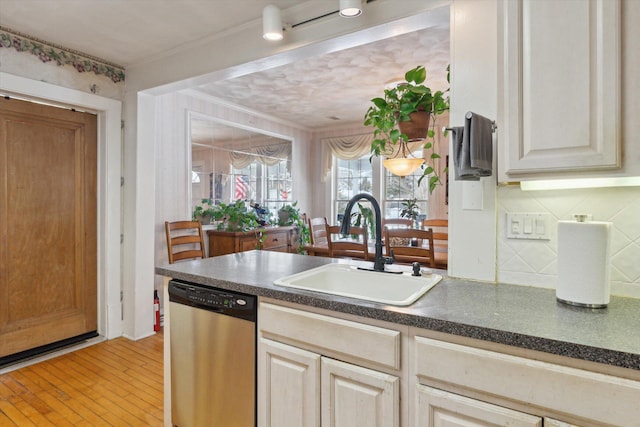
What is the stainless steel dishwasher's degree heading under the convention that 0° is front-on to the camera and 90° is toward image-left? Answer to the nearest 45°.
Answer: approximately 45°

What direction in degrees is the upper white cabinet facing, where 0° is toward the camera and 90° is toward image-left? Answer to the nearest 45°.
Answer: approximately 0°

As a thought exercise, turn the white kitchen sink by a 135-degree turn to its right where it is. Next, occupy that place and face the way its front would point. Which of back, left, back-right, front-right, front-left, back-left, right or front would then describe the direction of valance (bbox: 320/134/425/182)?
front

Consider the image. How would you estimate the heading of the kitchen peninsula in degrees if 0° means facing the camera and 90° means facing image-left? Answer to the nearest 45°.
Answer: approximately 45°

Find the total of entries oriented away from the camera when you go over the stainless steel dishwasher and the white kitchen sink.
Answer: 0

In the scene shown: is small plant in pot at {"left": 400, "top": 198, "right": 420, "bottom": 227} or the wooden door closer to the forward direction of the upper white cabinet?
the wooden door

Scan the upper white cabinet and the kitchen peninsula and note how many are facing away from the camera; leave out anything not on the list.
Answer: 0

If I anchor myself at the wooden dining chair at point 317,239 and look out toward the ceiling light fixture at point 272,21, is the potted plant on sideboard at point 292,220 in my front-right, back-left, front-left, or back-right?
back-right

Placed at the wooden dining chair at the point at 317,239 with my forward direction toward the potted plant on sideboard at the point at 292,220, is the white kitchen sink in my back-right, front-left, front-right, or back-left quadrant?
back-left

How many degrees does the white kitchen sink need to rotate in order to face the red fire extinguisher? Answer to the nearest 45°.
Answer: approximately 90° to its right
